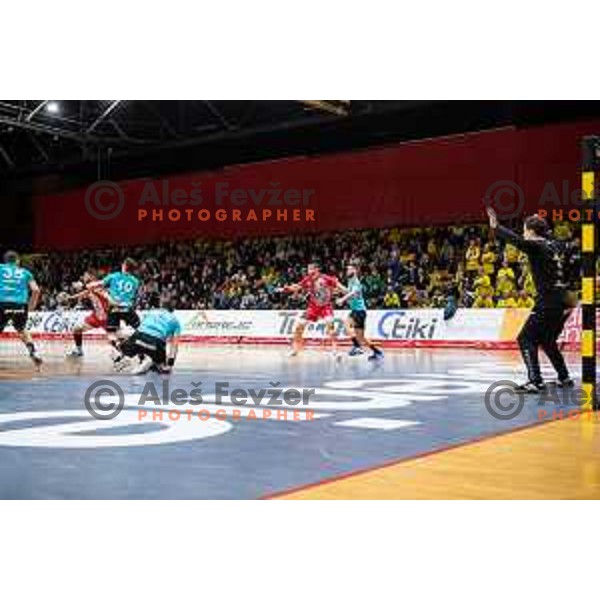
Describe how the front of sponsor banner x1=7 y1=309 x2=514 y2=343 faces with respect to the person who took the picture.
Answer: facing the viewer

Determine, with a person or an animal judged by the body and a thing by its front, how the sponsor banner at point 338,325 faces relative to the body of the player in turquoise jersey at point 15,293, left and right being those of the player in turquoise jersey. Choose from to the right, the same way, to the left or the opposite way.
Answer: the opposite way

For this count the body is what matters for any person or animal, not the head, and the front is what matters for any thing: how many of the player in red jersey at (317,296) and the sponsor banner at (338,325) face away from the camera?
0

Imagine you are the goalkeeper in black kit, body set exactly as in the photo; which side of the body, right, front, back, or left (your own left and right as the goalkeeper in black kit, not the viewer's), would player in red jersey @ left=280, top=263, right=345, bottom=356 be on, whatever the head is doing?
front

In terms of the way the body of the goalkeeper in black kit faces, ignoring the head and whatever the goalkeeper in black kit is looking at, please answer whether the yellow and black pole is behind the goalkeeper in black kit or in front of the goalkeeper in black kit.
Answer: behind

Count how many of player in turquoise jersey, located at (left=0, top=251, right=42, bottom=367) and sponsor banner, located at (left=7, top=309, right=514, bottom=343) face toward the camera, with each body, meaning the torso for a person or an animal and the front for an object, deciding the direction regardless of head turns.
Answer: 1

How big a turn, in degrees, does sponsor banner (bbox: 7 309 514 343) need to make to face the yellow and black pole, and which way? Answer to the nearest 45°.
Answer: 0° — it already faces it

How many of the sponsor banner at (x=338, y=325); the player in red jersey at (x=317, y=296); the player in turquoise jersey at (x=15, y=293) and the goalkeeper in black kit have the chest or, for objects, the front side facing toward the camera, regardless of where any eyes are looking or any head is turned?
2

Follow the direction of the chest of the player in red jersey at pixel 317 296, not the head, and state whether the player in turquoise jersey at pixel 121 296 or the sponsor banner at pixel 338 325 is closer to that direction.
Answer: the player in turquoise jersey

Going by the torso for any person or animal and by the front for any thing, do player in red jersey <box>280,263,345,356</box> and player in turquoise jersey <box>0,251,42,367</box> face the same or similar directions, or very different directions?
very different directions

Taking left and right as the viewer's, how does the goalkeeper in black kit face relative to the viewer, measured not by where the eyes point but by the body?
facing away from the viewer and to the left of the viewer

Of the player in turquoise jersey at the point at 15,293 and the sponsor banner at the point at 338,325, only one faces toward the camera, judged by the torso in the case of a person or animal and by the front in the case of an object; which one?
the sponsor banner

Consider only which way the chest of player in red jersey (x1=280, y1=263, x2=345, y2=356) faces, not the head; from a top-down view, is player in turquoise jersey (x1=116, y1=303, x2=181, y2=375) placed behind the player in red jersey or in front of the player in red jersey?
in front

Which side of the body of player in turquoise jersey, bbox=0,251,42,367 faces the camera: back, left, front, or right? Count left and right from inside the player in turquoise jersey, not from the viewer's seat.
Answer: back

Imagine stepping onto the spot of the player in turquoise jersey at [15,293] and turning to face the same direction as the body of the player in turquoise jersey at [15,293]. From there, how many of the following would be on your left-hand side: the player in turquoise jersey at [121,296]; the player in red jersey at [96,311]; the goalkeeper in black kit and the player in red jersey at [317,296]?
0
